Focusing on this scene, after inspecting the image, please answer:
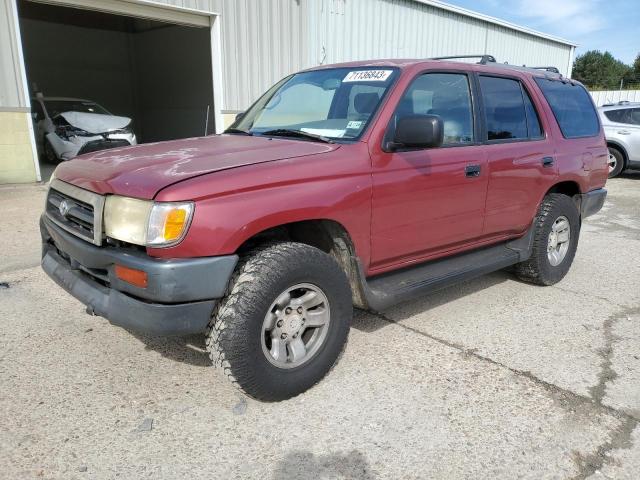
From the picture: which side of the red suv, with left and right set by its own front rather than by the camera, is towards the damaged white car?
right

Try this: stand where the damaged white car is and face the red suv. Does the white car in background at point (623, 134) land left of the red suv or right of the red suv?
left

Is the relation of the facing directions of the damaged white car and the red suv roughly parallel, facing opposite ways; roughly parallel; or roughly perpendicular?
roughly perpendicular

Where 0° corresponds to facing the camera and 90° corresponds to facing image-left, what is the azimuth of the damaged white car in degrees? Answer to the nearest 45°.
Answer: approximately 315°

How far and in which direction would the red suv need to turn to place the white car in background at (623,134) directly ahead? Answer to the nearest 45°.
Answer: approximately 180°

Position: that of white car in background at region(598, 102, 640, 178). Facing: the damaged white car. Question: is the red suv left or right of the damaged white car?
left
